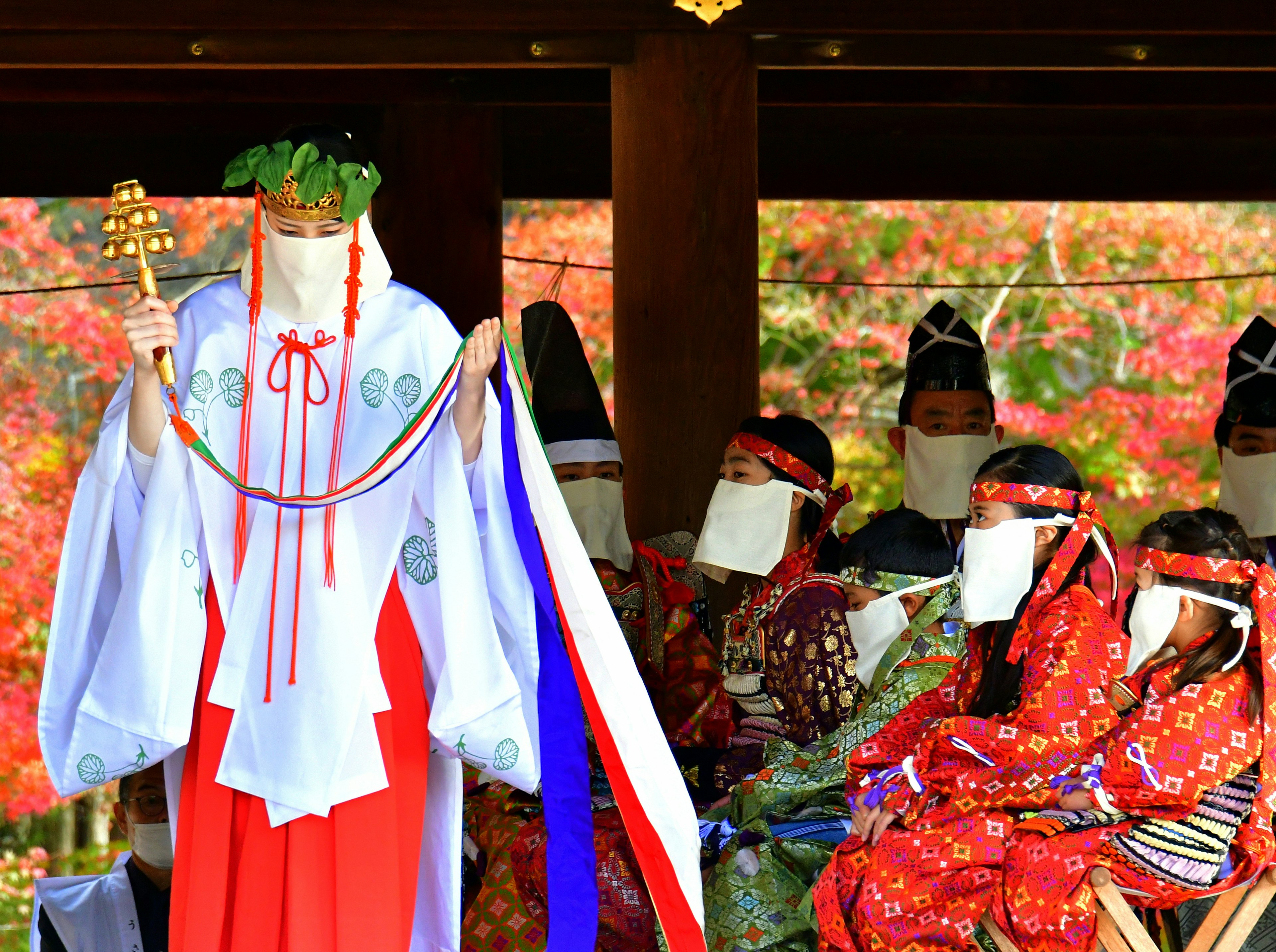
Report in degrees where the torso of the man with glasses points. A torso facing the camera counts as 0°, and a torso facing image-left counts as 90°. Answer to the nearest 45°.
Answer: approximately 315°

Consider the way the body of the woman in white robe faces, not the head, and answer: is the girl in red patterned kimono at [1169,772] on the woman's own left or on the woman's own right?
on the woman's own left

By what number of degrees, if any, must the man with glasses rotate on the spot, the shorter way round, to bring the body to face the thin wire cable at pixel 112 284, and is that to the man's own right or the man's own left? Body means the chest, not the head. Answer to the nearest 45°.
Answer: approximately 135° to the man's own left

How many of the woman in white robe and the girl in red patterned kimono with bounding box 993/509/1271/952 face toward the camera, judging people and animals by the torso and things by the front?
1

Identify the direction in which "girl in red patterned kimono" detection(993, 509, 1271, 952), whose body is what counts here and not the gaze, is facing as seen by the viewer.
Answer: to the viewer's left

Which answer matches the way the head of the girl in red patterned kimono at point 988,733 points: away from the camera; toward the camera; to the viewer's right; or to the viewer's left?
to the viewer's left

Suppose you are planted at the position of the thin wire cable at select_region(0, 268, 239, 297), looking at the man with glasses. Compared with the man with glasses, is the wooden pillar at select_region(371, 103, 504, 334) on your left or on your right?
left

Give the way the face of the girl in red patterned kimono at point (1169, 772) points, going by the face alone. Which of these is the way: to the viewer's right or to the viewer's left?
to the viewer's left
